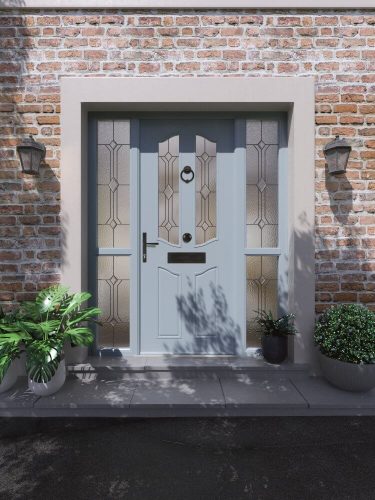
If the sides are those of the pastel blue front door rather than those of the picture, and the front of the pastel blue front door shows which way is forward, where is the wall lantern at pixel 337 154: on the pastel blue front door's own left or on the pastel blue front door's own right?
on the pastel blue front door's own left

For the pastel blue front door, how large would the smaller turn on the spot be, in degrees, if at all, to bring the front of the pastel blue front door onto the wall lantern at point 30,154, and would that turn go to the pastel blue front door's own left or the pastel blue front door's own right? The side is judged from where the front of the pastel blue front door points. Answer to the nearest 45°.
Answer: approximately 90° to the pastel blue front door's own right

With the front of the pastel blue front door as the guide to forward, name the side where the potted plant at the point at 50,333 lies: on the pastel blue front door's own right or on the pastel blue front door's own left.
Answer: on the pastel blue front door's own right

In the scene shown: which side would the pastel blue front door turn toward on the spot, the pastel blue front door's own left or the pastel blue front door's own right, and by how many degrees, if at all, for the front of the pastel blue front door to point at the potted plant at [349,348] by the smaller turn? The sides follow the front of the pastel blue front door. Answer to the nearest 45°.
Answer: approximately 45° to the pastel blue front door's own left

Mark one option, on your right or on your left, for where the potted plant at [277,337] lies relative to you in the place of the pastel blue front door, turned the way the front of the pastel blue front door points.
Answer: on your left

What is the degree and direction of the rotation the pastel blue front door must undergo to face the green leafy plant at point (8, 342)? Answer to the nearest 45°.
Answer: approximately 45° to its right
